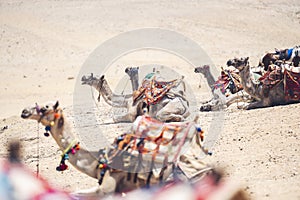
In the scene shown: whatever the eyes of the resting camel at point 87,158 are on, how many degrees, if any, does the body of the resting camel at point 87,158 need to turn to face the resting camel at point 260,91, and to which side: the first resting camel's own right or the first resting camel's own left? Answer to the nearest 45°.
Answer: approximately 135° to the first resting camel's own right

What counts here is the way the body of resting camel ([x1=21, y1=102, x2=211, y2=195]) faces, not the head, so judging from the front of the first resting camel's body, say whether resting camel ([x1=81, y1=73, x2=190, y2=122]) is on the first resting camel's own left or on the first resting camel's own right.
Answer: on the first resting camel's own right

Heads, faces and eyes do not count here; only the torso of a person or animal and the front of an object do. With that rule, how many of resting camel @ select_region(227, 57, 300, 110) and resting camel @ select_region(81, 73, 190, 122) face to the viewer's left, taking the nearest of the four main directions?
2

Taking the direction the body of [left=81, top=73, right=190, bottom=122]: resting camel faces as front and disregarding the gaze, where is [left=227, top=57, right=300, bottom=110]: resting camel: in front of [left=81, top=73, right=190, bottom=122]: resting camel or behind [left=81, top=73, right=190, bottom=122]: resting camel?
behind

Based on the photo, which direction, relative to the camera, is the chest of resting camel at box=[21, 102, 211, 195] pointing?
to the viewer's left

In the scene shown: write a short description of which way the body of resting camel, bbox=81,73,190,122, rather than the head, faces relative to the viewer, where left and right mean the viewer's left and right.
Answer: facing to the left of the viewer

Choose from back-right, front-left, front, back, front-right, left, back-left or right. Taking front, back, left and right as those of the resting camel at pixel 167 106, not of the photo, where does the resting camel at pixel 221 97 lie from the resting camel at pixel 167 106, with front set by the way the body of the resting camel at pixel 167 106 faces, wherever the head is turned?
back-right

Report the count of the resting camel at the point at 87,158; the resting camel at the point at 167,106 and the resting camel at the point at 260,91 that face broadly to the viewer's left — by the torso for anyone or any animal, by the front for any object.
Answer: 3

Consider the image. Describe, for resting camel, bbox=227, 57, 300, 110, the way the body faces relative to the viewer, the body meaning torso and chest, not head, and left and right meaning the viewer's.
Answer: facing to the left of the viewer

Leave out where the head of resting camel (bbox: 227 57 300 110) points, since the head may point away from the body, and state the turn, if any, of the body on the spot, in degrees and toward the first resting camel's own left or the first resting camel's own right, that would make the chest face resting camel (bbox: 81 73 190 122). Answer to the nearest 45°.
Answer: approximately 45° to the first resting camel's own left

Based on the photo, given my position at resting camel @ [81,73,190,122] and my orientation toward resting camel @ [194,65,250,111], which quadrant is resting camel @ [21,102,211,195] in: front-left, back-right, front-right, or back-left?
back-right
